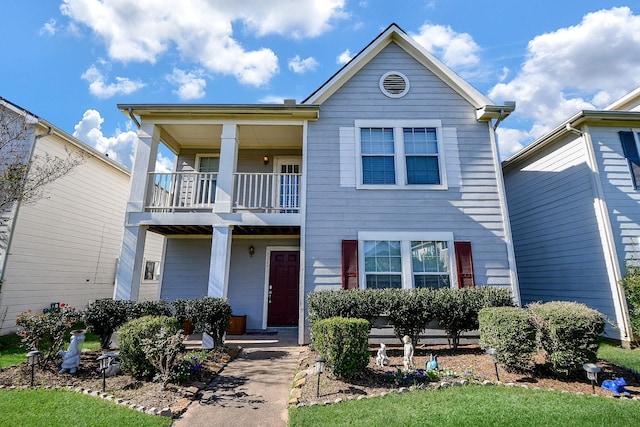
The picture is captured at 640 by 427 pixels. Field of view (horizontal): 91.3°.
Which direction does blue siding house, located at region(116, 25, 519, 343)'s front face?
toward the camera

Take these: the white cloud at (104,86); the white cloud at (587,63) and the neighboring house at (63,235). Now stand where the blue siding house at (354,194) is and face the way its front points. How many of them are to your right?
2

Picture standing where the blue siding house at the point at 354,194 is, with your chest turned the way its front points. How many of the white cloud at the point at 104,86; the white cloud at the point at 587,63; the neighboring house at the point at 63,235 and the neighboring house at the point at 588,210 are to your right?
2

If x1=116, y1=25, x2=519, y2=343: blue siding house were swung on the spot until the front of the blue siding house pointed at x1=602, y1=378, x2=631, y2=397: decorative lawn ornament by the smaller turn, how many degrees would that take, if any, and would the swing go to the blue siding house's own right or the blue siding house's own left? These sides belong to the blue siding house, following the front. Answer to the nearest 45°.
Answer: approximately 45° to the blue siding house's own left

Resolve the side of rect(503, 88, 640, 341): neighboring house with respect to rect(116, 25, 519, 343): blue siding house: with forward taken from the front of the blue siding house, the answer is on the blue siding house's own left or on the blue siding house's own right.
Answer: on the blue siding house's own left

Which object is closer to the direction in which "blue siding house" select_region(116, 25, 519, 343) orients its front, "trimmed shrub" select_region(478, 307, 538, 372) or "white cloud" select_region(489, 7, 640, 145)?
the trimmed shrub

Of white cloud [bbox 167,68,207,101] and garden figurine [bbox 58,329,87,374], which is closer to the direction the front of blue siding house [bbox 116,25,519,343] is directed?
the garden figurine

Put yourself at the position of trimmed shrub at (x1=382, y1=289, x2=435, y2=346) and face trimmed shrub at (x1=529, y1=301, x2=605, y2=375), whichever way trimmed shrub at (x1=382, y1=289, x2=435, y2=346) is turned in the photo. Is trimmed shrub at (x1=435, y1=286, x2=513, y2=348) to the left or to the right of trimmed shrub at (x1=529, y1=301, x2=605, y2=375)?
left

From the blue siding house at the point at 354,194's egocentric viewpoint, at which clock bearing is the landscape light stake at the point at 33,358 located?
The landscape light stake is roughly at 2 o'clock from the blue siding house.
